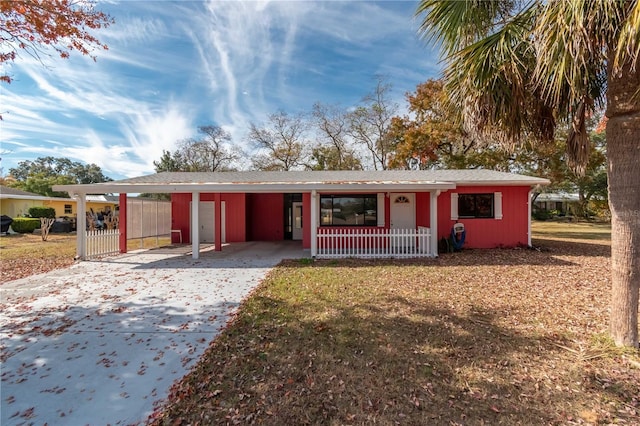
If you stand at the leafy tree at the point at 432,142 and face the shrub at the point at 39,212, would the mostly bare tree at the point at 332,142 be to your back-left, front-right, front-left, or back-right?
front-right

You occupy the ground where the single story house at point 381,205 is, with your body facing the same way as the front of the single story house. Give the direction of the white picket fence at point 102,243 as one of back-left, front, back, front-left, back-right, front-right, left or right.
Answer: right

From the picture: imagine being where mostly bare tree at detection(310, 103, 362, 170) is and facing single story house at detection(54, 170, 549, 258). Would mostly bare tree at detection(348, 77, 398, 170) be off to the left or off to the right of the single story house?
left

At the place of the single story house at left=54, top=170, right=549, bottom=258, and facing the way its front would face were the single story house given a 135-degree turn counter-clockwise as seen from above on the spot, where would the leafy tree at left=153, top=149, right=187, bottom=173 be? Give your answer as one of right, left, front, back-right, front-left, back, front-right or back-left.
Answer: left

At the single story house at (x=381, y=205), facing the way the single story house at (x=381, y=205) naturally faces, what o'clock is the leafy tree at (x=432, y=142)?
The leafy tree is roughly at 7 o'clock from the single story house.

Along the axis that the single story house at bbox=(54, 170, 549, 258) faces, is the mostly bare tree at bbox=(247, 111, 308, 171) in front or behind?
behind

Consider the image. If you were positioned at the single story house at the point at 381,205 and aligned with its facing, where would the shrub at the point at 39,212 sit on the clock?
The shrub is roughly at 4 o'clock from the single story house.

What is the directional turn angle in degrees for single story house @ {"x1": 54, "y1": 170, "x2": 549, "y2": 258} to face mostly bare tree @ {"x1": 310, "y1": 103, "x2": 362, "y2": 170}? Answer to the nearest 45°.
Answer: approximately 180°

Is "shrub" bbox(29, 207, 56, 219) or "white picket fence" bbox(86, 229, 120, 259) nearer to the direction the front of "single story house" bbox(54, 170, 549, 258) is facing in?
the white picket fence

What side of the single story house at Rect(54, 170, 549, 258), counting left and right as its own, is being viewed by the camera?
front

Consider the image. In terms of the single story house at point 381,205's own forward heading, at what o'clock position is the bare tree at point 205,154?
The bare tree is roughly at 5 o'clock from the single story house.

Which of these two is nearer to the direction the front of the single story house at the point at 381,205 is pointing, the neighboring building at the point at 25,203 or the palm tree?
the palm tree

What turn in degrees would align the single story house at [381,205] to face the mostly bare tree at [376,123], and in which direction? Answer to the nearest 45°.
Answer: approximately 180°

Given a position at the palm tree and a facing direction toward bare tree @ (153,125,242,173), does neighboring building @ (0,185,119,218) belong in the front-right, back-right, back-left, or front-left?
front-left
